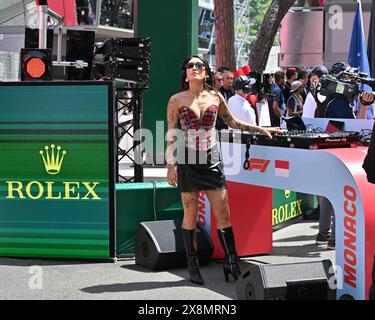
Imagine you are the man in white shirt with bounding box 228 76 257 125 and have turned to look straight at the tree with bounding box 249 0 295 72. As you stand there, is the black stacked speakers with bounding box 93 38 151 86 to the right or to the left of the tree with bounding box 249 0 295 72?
left

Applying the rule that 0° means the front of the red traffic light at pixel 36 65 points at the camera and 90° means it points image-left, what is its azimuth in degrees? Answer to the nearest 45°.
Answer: approximately 0°

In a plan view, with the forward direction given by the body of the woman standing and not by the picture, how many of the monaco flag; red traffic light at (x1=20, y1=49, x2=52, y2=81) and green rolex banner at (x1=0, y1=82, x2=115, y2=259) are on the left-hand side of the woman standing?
1

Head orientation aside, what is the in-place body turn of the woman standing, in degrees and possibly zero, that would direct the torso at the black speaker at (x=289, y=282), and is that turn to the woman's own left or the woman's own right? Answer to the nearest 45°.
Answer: approximately 45° to the woman's own left

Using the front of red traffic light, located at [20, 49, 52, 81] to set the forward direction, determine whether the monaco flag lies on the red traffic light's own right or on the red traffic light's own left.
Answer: on the red traffic light's own left

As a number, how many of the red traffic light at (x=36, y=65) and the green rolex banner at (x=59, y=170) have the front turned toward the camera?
2

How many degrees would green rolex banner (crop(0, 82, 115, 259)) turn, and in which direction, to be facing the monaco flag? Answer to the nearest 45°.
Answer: approximately 45° to its left

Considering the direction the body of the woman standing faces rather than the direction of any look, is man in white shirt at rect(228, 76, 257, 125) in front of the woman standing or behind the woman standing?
behind

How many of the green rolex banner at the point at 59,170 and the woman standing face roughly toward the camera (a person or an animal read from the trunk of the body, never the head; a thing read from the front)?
2

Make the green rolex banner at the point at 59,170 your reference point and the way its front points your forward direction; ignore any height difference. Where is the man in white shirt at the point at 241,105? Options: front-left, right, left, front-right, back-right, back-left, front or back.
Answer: back-left

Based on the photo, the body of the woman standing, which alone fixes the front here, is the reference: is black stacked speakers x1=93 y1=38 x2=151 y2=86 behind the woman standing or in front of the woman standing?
behind

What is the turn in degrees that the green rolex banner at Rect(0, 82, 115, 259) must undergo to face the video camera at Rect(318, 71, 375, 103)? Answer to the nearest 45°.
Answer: approximately 90° to its left

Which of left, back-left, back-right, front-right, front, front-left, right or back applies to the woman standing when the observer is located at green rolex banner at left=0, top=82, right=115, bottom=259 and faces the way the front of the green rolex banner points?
front-left
